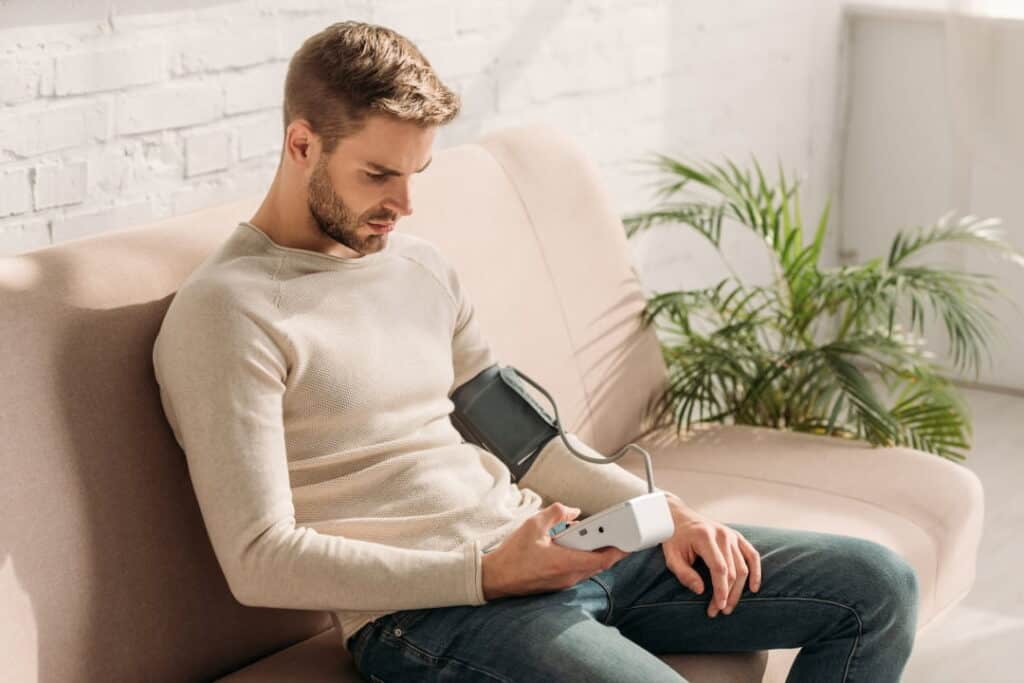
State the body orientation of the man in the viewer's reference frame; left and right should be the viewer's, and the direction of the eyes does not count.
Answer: facing the viewer and to the right of the viewer

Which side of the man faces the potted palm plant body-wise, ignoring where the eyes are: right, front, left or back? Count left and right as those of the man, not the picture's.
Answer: left

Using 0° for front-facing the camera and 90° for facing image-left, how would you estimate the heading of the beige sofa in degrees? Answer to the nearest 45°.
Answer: approximately 315°

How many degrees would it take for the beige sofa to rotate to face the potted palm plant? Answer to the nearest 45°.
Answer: approximately 90° to its left
